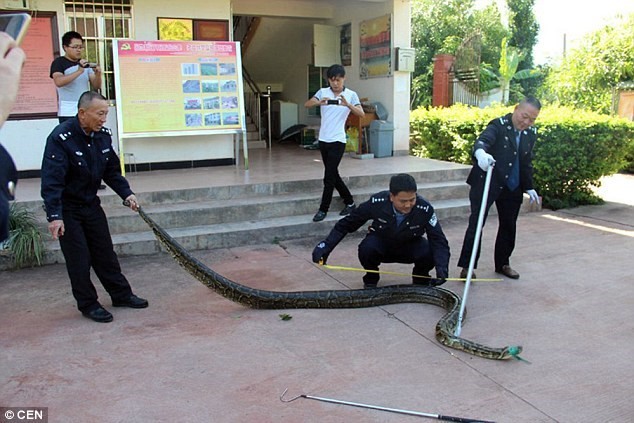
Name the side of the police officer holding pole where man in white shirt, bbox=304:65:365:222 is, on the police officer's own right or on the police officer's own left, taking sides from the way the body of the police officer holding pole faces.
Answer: on the police officer's own right

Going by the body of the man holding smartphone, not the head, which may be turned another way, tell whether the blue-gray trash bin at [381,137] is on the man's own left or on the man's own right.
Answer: on the man's own left

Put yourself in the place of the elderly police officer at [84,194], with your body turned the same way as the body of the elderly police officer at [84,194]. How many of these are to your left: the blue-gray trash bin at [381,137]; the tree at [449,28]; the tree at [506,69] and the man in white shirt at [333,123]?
4

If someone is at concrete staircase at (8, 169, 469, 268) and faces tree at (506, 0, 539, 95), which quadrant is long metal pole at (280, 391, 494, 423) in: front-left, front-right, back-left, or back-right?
back-right

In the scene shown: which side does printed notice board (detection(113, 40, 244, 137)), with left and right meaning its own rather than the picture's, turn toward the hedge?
left
